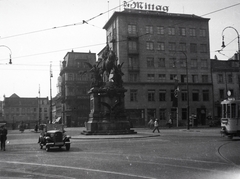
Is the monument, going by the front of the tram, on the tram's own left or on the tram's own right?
on the tram's own right

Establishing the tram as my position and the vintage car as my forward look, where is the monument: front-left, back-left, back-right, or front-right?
front-right

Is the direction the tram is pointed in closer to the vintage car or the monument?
the vintage car

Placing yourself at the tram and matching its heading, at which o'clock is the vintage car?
The vintage car is roughly at 12 o'clock from the tram.

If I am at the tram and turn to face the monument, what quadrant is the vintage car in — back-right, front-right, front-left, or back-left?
front-left

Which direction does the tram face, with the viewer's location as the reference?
facing the viewer and to the left of the viewer
